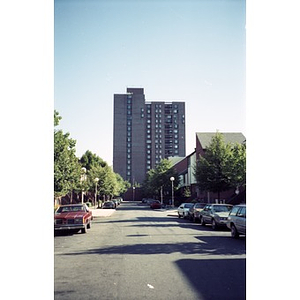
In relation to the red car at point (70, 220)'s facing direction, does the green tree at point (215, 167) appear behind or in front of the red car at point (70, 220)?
behind

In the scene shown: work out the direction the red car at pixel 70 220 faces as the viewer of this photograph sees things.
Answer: facing the viewer

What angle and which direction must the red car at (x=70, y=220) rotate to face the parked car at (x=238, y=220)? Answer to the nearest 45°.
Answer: approximately 45° to its left

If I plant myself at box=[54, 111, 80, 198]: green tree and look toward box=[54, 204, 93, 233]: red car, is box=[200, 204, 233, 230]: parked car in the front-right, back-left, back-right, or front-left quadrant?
front-left

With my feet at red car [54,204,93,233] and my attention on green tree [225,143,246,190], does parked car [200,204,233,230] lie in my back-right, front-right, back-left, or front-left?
front-right

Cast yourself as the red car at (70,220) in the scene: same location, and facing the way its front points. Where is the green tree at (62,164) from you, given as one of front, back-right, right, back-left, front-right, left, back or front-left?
back

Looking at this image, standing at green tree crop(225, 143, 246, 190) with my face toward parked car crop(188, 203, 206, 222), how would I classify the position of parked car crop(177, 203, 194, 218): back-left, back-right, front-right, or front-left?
front-right
